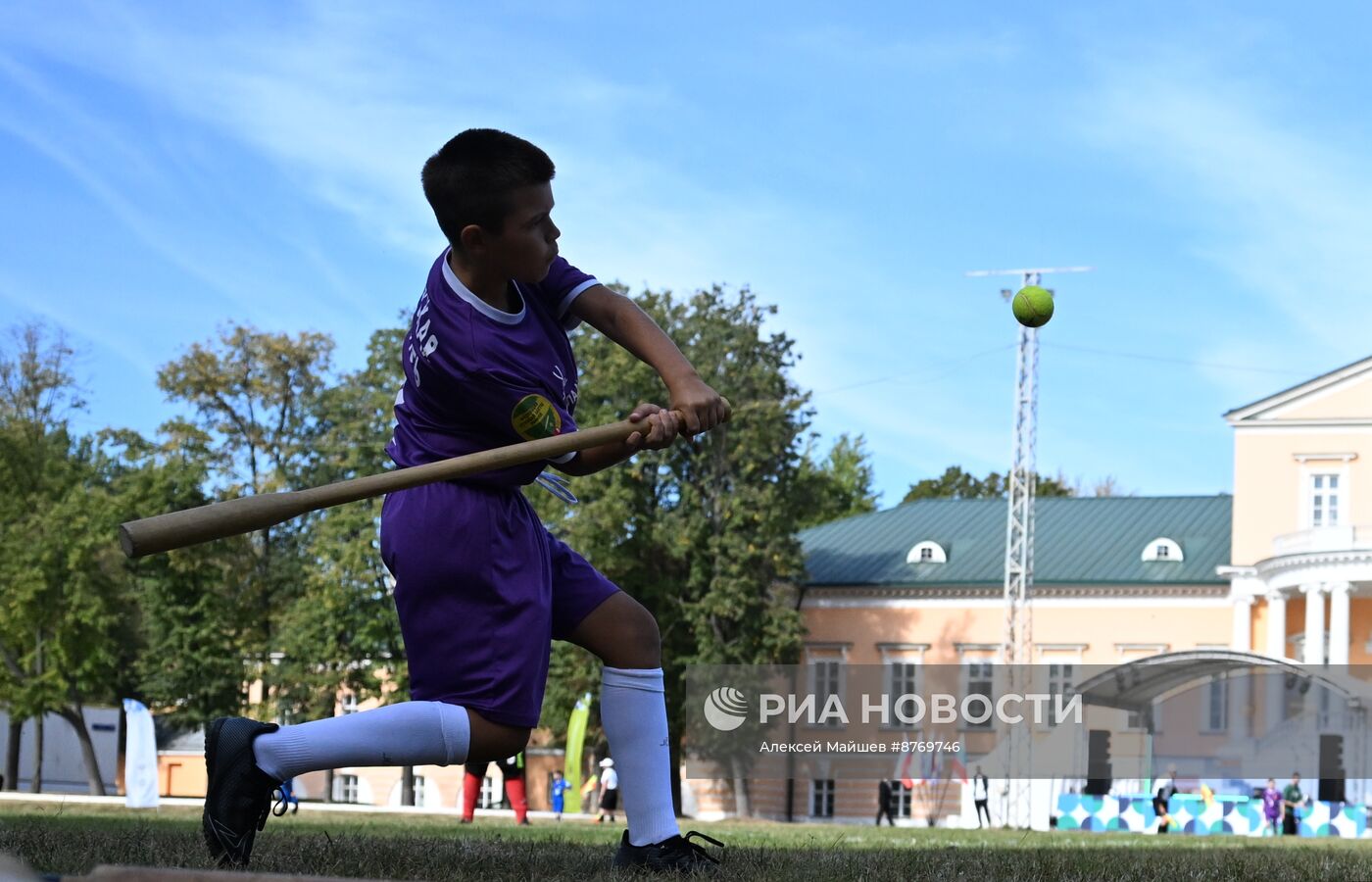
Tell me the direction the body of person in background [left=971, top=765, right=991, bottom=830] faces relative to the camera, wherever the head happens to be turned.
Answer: toward the camera

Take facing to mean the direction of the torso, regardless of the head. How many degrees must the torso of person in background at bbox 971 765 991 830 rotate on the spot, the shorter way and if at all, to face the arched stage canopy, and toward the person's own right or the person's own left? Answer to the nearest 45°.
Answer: approximately 90° to the person's own left

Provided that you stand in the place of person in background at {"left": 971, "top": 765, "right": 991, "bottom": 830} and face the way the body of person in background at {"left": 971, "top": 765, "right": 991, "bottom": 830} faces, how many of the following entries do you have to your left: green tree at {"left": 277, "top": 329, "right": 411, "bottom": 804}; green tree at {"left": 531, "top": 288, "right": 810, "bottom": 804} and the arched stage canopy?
1

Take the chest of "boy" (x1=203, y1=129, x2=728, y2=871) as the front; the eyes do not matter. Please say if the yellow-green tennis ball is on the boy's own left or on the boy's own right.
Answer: on the boy's own left

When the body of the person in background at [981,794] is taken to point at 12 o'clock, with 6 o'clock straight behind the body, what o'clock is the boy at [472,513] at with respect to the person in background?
The boy is roughly at 12 o'clock from the person in background.

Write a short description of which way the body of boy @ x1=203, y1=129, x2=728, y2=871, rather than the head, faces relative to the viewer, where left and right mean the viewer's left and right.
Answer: facing to the right of the viewer

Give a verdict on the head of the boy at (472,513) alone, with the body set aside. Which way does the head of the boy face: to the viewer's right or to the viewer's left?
to the viewer's right
